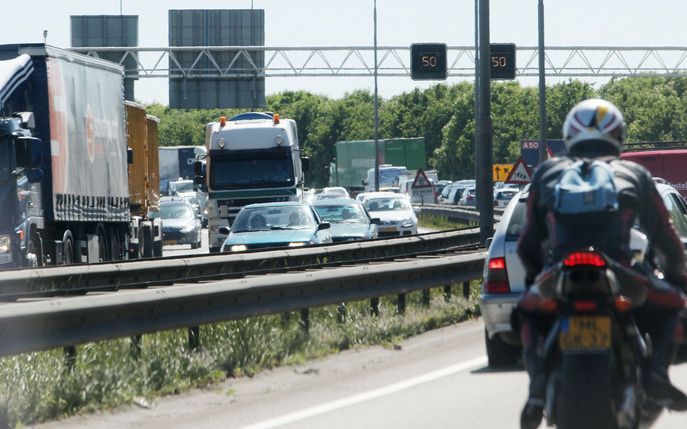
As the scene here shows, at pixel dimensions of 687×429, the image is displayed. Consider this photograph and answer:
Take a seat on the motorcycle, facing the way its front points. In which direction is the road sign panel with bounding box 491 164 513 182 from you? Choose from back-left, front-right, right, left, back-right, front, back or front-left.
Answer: front

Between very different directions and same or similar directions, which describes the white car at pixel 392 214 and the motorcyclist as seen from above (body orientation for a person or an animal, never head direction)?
very different directions

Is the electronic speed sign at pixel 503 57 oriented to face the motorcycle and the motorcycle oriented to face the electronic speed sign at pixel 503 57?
yes

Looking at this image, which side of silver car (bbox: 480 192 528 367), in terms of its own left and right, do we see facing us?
back

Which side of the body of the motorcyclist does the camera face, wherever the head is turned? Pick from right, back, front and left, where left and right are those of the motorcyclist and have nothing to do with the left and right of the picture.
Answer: back

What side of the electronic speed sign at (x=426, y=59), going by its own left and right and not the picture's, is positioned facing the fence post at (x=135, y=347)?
front

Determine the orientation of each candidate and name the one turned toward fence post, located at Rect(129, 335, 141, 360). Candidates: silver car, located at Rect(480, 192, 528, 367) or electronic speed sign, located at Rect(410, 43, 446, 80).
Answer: the electronic speed sign

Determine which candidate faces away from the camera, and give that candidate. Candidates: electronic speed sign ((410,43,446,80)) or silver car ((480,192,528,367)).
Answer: the silver car

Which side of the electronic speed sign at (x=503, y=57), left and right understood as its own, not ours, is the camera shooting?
front

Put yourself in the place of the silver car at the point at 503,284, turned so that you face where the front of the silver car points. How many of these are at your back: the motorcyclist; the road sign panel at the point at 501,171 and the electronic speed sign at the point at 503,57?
1

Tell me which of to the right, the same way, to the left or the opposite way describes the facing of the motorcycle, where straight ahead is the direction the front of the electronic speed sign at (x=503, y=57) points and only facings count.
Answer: the opposite way

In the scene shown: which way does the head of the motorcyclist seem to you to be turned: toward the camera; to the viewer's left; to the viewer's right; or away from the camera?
away from the camera

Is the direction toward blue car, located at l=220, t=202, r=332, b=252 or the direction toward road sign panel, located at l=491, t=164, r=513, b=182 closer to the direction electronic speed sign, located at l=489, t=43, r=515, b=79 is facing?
the blue car

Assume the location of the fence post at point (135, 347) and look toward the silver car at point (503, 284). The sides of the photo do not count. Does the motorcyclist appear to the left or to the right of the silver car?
right

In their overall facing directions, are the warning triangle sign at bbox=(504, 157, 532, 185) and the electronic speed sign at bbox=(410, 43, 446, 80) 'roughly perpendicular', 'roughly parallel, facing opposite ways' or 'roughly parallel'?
roughly parallel

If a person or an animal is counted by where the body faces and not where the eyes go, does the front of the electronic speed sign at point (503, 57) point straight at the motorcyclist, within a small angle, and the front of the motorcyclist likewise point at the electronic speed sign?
yes

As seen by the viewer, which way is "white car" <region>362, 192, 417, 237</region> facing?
toward the camera

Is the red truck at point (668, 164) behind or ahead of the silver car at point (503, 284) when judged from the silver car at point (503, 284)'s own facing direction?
ahead

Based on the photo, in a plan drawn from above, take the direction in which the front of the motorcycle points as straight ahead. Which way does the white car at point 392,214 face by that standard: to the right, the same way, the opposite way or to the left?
the opposite way

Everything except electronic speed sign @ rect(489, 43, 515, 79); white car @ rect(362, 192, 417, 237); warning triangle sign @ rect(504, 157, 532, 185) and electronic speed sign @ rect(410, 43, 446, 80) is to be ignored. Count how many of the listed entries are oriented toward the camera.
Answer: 4

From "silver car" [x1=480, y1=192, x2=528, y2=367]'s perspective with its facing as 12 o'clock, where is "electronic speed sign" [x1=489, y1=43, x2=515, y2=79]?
The electronic speed sign is roughly at 12 o'clock from the silver car.

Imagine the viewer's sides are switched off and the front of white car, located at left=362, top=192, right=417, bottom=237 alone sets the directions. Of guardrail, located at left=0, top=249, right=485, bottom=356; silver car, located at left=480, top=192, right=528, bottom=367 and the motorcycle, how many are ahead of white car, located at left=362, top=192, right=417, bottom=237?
3
